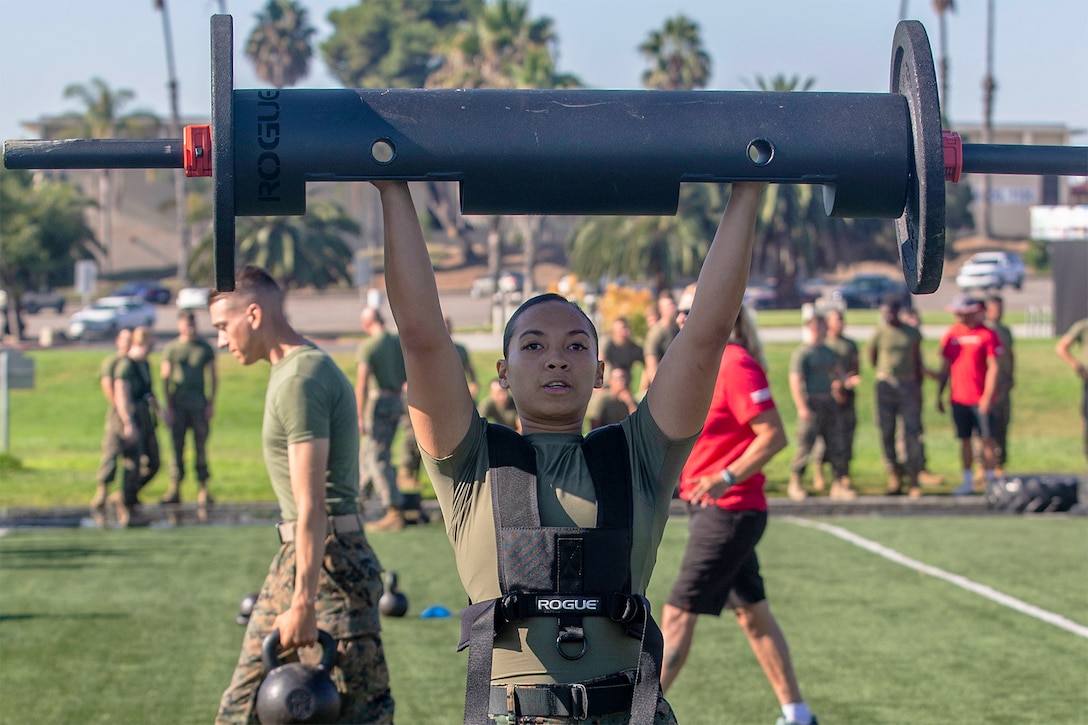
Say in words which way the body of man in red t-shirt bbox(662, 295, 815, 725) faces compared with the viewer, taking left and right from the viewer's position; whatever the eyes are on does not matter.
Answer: facing to the left of the viewer

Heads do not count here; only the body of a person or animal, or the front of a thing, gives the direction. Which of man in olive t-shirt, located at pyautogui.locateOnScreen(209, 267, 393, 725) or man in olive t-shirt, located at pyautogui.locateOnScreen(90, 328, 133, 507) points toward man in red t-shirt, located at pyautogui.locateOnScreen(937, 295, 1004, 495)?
man in olive t-shirt, located at pyautogui.locateOnScreen(90, 328, 133, 507)

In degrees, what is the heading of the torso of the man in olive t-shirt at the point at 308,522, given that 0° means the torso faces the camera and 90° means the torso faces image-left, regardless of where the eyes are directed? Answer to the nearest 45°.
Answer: approximately 90°

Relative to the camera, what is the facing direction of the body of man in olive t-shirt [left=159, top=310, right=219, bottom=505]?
toward the camera

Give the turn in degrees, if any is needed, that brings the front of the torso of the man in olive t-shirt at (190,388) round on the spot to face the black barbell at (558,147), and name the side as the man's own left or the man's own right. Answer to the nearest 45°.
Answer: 0° — they already face it

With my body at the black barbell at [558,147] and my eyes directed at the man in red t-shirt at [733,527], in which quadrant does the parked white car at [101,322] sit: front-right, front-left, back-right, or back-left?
front-left

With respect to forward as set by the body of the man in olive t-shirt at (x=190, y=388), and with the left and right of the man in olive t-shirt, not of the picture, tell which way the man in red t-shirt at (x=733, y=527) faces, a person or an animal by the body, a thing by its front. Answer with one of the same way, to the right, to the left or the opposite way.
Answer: to the right

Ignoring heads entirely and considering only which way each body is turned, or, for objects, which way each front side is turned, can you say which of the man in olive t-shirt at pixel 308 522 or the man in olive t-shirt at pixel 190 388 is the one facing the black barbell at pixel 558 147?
the man in olive t-shirt at pixel 190 388

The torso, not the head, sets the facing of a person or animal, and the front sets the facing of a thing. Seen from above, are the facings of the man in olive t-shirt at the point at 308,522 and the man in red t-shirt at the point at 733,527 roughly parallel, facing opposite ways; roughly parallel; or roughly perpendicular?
roughly parallel

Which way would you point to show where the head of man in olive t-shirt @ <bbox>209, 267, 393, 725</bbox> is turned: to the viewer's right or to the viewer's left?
to the viewer's left

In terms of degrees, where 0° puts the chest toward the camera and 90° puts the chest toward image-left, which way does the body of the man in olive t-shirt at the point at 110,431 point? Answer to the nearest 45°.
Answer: approximately 270°
